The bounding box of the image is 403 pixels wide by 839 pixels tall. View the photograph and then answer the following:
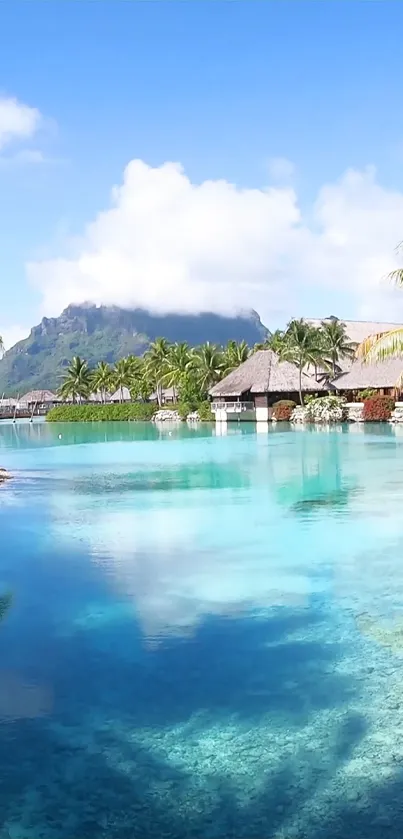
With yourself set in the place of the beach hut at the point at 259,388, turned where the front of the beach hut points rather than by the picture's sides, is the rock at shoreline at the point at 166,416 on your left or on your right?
on your right

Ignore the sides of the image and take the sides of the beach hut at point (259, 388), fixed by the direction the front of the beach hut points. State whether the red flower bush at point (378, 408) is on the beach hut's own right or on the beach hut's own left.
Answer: on the beach hut's own left

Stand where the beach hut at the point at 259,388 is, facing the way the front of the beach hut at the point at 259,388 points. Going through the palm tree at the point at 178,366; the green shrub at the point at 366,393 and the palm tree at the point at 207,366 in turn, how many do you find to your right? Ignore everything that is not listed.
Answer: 2

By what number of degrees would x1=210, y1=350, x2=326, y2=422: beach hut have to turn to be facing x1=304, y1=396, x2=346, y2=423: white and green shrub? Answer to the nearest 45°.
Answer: approximately 90° to its left

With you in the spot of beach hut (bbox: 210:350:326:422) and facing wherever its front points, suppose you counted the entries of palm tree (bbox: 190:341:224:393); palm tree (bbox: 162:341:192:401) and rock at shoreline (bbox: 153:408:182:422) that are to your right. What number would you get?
3

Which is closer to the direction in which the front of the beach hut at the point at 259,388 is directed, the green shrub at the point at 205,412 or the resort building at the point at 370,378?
the green shrub

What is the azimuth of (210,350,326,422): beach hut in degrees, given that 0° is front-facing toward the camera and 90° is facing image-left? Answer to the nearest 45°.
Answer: approximately 45°

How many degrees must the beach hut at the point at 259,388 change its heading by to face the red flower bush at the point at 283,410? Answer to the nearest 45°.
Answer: approximately 45° to its left

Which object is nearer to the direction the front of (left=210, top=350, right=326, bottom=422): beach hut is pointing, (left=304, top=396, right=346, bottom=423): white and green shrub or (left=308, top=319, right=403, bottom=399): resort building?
the white and green shrub

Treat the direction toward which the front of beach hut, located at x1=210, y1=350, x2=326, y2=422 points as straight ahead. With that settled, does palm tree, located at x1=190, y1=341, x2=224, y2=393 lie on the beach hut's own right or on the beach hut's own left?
on the beach hut's own right

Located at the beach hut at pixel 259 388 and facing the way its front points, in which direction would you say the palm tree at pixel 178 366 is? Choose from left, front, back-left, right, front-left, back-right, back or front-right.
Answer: right

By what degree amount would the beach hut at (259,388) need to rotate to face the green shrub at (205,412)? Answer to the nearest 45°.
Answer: approximately 45° to its right

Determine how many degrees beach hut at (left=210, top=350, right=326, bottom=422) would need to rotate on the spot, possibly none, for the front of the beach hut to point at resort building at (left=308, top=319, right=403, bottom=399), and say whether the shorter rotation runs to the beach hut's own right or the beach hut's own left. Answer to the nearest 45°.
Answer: approximately 135° to the beach hut's own left

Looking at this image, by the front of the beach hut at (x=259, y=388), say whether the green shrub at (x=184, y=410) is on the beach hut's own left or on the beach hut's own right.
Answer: on the beach hut's own right
